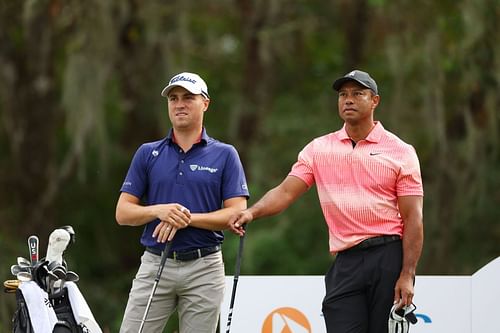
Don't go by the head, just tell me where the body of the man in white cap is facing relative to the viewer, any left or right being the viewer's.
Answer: facing the viewer

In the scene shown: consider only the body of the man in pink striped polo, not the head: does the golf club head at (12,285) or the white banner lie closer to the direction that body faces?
the golf club head

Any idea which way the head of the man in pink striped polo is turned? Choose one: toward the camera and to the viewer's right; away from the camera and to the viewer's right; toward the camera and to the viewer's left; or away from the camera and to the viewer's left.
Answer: toward the camera and to the viewer's left

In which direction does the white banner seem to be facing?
toward the camera

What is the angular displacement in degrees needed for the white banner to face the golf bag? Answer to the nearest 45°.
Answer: approximately 45° to its right

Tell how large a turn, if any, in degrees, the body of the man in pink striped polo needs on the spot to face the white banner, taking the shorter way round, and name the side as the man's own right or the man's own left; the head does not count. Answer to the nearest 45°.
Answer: approximately 135° to the man's own right

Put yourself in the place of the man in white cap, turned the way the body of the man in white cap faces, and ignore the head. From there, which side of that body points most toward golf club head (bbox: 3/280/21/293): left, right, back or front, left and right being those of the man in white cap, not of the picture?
right

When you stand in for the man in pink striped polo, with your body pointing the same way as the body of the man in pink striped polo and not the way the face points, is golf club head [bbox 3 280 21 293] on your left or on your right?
on your right

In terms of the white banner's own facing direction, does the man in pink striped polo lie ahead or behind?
ahead

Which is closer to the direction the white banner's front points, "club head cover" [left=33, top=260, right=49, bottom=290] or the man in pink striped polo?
the man in pink striped polo

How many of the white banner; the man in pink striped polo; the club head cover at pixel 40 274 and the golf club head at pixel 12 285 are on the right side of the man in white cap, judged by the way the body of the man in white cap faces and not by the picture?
2

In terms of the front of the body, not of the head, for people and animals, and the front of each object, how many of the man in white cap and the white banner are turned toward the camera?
2
